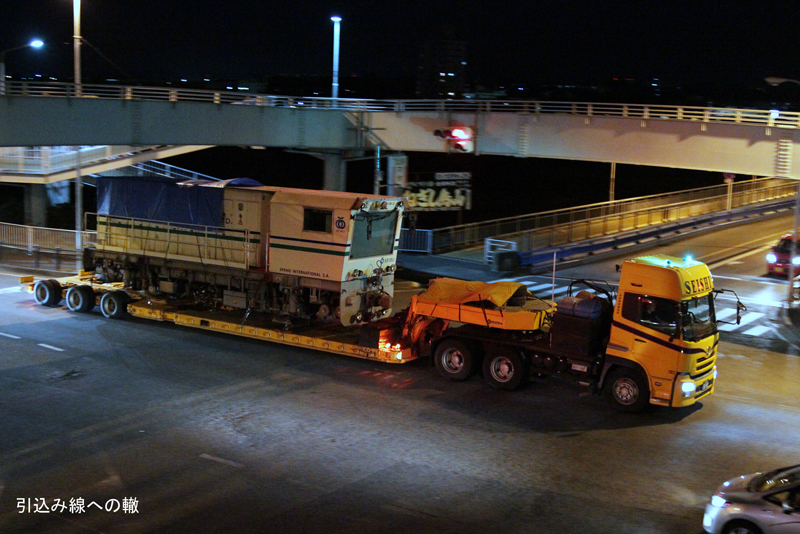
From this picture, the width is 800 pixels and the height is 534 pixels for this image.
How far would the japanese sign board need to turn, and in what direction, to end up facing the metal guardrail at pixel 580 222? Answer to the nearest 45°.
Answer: approximately 90° to its left

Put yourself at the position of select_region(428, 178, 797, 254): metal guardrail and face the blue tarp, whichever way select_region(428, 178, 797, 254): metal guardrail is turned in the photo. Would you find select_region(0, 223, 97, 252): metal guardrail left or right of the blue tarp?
right

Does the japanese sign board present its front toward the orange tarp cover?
yes

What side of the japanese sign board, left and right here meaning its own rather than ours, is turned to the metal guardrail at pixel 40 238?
right

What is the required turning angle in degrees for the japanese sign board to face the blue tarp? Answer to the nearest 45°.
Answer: approximately 45° to its right

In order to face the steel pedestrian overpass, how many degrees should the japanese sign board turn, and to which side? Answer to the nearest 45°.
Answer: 0° — it already faces it

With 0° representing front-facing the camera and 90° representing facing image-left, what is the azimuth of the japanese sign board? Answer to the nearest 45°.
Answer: approximately 0°

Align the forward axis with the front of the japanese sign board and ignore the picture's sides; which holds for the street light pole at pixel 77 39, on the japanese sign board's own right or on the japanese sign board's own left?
on the japanese sign board's own right

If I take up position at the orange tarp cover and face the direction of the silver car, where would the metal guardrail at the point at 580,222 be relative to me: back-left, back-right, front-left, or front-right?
back-left

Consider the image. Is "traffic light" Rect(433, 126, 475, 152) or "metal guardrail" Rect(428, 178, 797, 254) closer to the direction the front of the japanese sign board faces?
the traffic light
